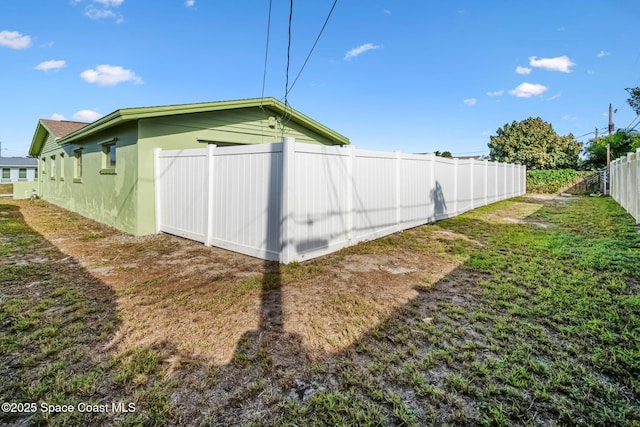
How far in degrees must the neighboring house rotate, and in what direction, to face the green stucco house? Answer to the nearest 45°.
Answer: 0° — it already faces it

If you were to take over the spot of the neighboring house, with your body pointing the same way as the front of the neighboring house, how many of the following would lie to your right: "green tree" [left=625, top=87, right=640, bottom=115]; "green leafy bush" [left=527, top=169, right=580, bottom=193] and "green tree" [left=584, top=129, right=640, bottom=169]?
0

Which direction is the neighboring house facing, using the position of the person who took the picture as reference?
facing the viewer

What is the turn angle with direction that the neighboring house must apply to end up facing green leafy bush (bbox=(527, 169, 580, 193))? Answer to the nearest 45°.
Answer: approximately 45° to its left

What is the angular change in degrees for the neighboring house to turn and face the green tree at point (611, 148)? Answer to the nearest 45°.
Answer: approximately 45° to its left

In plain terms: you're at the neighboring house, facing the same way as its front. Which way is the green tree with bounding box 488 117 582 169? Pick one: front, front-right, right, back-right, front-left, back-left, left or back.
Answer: front-left
